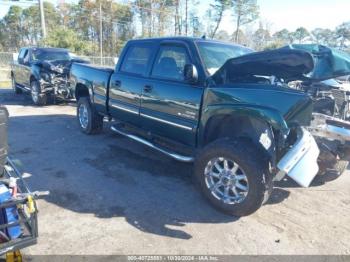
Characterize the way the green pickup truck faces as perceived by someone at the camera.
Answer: facing the viewer and to the right of the viewer

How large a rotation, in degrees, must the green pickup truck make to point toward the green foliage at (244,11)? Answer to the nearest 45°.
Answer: approximately 135° to its left

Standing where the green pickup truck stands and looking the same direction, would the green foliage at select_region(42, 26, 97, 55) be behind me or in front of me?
behind

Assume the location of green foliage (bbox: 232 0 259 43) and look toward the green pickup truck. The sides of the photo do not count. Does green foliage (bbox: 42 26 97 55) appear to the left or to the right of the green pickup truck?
right
